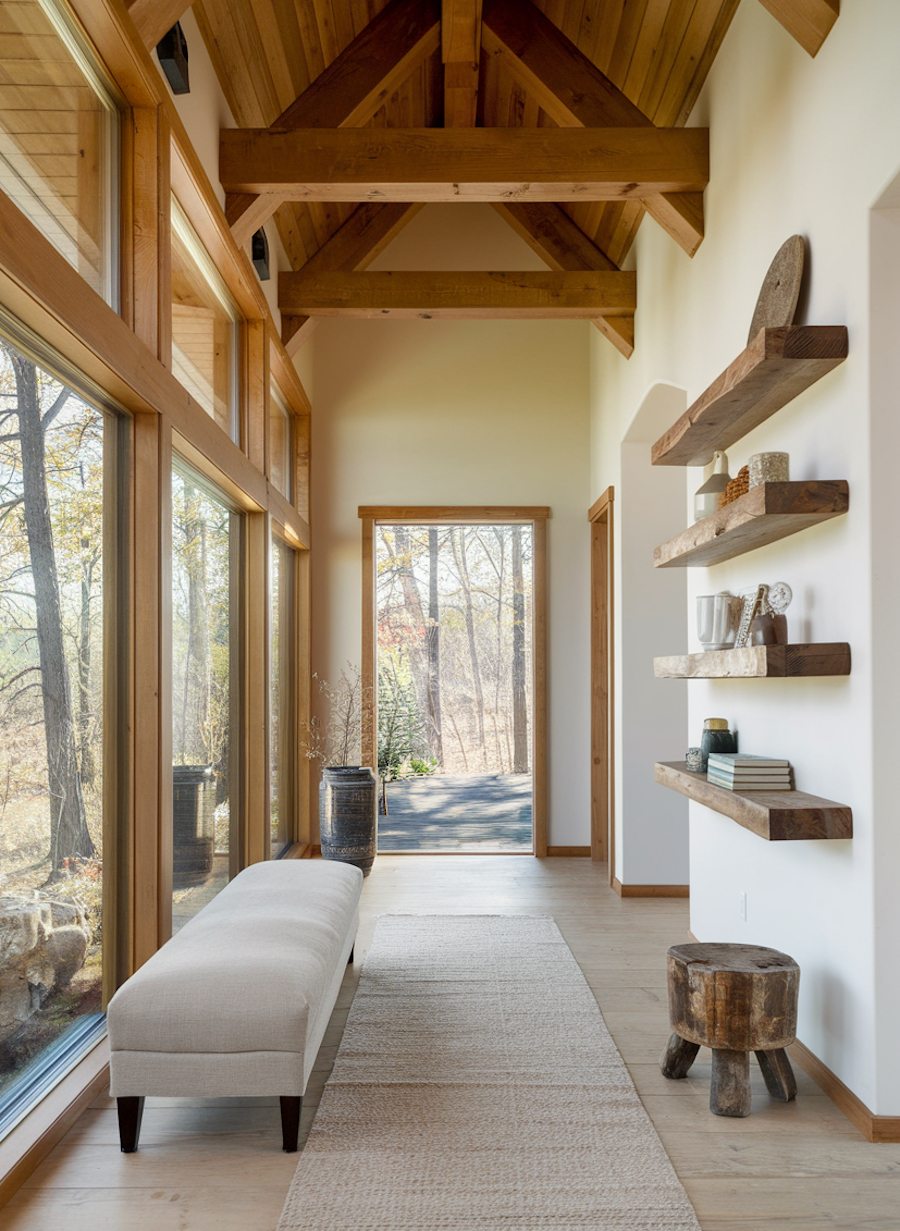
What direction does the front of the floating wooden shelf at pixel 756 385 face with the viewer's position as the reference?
facing to the left of the viewer

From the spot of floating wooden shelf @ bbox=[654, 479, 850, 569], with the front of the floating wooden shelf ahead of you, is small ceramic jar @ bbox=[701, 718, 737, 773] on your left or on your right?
on your right

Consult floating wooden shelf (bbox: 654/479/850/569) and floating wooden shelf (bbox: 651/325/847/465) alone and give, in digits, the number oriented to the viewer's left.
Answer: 2

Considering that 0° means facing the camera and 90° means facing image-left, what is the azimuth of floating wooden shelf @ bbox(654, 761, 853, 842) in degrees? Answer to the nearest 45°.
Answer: approximately 90°

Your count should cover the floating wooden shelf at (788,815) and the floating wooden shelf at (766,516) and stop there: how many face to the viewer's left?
2

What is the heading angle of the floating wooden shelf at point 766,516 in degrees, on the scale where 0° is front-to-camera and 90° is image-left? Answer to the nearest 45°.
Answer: approximately 90°
